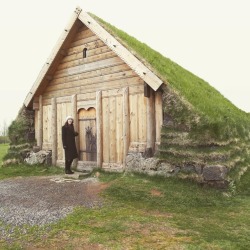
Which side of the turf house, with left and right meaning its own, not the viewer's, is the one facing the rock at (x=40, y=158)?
right

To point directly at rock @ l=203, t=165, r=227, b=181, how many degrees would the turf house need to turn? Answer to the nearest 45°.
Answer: approximately 90° to its left

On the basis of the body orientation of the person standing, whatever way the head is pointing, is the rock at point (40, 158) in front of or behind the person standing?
behind

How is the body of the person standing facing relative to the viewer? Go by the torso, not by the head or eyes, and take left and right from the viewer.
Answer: facing the viewer and to the right of the viewer
